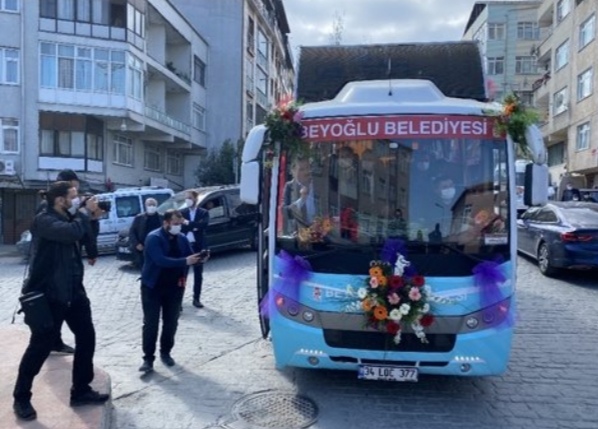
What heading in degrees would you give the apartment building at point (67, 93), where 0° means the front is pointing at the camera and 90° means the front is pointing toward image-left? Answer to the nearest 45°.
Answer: approximately 315°

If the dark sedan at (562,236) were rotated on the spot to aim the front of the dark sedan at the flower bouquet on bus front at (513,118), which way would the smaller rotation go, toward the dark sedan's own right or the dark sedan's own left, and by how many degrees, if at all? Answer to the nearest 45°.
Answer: approximately 135° to the dark sedan's own left

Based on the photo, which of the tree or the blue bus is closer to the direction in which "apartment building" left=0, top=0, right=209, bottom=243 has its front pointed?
the blue bus

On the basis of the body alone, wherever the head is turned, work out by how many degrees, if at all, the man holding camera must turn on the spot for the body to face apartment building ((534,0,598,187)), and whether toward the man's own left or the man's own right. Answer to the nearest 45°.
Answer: approximately 45° to the man's own left

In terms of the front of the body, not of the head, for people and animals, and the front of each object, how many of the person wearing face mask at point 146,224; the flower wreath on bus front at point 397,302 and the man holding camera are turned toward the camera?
2

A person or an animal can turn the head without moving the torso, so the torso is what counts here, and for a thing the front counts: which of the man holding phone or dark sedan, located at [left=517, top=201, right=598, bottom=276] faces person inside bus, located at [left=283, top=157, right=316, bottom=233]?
the man holding phone

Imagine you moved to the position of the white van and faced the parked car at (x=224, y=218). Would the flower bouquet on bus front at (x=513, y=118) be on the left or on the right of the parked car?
right

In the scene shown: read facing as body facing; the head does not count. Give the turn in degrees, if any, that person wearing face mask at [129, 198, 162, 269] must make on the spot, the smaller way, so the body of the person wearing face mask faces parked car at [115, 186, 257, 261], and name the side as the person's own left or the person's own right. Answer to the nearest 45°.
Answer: approximately 180°

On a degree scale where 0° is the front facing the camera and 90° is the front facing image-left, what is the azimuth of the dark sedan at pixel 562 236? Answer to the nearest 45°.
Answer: approximately 135°

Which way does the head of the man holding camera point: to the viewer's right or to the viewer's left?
to the viewer's right

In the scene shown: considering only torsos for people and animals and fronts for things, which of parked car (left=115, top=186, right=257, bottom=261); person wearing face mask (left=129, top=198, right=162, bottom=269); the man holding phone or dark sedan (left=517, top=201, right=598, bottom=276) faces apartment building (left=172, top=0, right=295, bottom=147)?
the dark sedan
